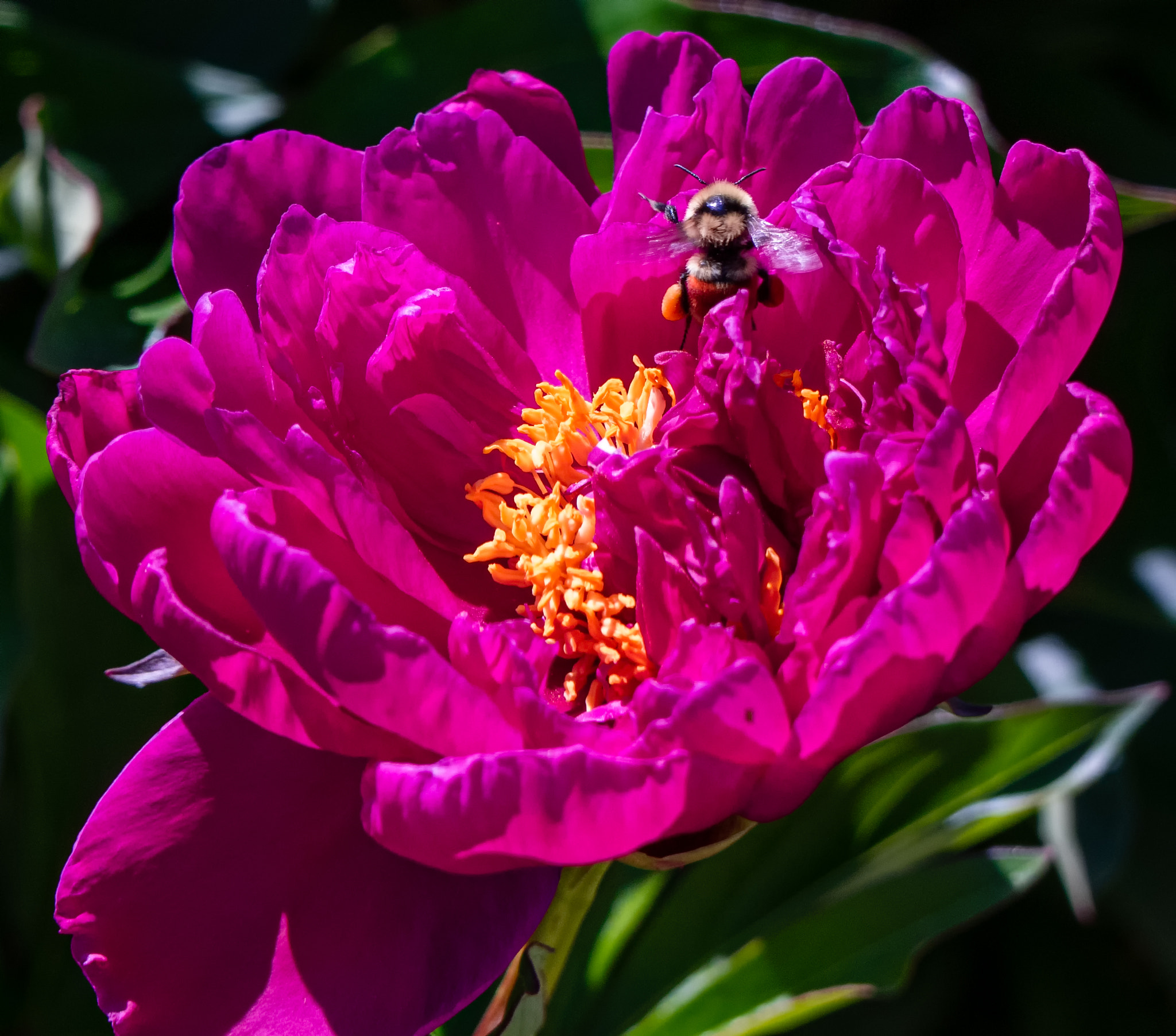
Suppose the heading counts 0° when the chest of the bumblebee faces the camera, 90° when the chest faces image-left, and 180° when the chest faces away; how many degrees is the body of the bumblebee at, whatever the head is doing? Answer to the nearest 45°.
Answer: approximately 180°
